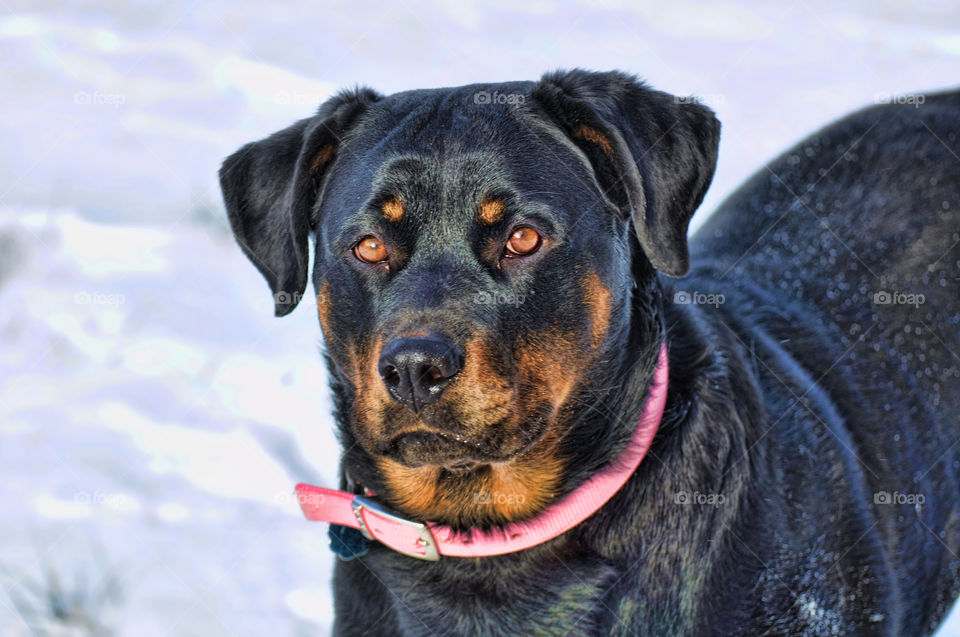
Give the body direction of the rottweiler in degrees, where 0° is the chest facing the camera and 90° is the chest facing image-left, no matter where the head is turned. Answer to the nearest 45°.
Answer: approximately 45°
